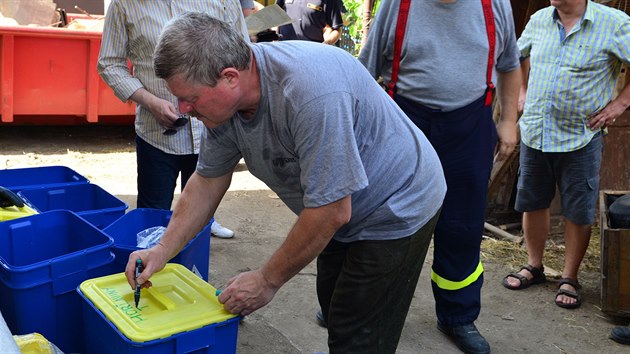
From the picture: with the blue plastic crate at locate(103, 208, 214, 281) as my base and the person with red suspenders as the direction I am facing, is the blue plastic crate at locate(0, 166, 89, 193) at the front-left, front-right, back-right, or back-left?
back-left

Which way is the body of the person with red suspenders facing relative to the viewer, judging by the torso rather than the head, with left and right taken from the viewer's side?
facing the viewer

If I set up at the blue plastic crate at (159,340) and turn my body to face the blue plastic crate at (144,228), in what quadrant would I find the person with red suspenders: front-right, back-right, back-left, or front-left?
front-right

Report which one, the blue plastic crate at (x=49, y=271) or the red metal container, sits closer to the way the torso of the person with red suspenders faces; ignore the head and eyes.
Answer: the blue plastic crate

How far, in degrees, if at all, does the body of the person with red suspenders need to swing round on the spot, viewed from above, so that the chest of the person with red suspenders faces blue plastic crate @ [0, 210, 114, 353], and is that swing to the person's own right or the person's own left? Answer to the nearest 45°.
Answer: approximately 45° to the person's own right

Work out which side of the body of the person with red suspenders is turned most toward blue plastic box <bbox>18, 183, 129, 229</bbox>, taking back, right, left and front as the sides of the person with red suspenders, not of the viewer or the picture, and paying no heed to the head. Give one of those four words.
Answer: right

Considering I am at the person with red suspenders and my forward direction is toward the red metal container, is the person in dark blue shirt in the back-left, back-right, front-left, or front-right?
front-right

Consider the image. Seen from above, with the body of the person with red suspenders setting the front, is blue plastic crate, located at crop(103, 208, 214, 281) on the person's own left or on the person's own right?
on the person's own right

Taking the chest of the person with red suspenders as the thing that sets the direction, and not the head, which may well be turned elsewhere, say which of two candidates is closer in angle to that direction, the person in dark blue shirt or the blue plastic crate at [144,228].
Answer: the blue plastic crate

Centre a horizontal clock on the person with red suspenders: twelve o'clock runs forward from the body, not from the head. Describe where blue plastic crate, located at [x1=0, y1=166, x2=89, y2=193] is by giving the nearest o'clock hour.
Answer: The blue plastic crate is roughly at 3 o'clock from the person with red suspenders.

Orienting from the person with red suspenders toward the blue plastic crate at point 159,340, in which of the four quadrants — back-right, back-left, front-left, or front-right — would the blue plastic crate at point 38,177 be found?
front-right

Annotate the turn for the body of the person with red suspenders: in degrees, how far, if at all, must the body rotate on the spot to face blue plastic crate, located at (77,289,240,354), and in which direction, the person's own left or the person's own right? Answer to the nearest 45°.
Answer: approximately 45° to the person's own right

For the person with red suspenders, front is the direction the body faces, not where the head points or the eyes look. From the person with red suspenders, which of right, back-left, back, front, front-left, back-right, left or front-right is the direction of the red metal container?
back-right
